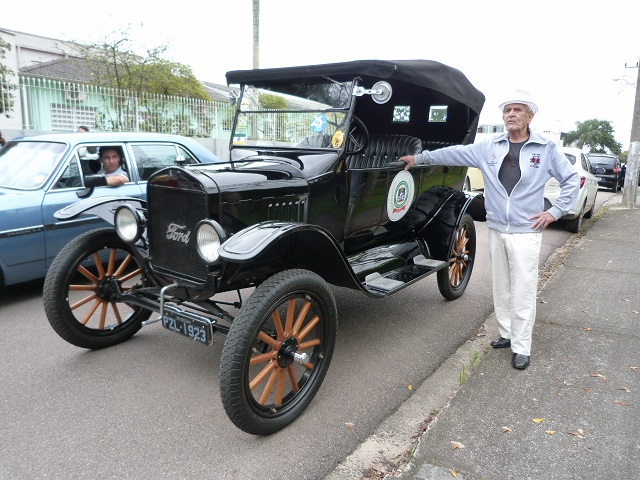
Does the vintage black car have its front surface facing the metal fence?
no

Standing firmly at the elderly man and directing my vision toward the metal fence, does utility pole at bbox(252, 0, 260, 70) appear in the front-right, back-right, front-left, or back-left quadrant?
front-right

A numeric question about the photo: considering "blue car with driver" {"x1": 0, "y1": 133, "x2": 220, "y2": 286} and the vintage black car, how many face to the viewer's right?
0

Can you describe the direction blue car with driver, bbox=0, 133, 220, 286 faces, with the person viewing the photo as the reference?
facing the viewer and to the left of the viewer

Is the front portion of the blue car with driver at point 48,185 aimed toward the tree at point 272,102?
no

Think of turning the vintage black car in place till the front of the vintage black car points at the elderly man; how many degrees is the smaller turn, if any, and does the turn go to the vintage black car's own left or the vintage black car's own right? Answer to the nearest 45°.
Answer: approximately 135° to the vintage black car's own left

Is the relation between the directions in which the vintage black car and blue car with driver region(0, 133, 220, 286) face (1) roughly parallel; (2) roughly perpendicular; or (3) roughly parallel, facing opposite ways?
roughly parallel

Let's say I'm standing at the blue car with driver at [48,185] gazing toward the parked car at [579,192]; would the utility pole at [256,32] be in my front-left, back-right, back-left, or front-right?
front-left

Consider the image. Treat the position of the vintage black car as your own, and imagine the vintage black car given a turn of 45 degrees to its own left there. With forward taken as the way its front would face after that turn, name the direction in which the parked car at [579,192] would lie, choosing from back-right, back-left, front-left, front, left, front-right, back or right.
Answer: back-left

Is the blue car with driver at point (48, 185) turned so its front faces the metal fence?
no

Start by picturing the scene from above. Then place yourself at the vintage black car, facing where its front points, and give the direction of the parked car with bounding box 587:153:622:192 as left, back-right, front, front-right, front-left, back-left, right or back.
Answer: back

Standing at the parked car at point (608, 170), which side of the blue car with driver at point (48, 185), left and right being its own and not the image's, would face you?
back

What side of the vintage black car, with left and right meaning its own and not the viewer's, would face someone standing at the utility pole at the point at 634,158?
back
